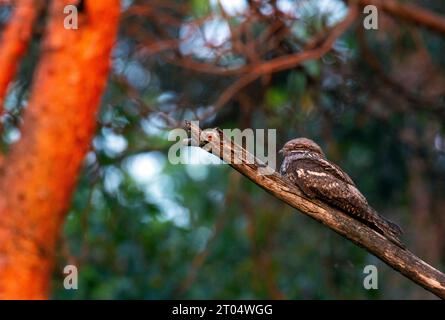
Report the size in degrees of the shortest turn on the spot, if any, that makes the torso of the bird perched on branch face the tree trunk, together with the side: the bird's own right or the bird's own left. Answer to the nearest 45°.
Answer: approximately 45° to the bird's own right

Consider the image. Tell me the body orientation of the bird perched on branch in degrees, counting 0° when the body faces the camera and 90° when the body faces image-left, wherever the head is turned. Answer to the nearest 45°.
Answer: approximately 90°
